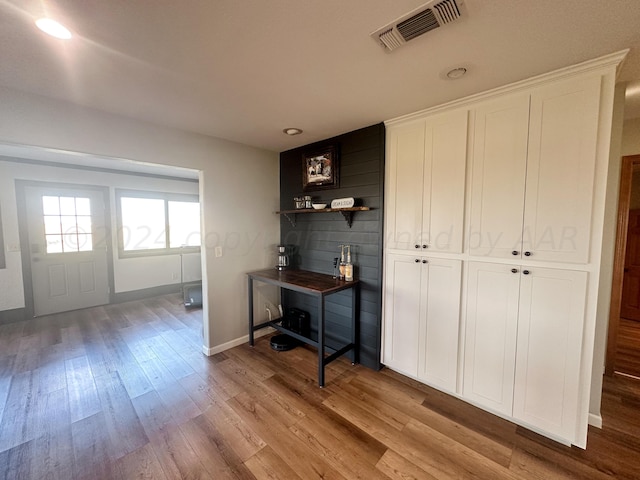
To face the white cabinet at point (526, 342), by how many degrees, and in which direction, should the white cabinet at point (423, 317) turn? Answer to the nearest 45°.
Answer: approximately 135° to its left

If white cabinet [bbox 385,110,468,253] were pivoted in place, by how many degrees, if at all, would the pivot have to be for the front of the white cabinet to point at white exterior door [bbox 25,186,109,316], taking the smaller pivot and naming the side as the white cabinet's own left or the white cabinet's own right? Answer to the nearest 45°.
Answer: approximately 45° to the white cabinet's own right

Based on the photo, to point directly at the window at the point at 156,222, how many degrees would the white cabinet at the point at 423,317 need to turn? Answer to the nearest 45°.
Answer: approximately 45° to its right

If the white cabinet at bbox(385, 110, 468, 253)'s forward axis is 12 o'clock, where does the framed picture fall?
The framed picture is roughly at 2 o'clock from the white cabinet.

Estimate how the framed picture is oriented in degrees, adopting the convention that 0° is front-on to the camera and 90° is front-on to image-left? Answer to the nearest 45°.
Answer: approximately 45°

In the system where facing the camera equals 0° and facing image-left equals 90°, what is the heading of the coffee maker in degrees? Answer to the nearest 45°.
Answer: approximately 0°
